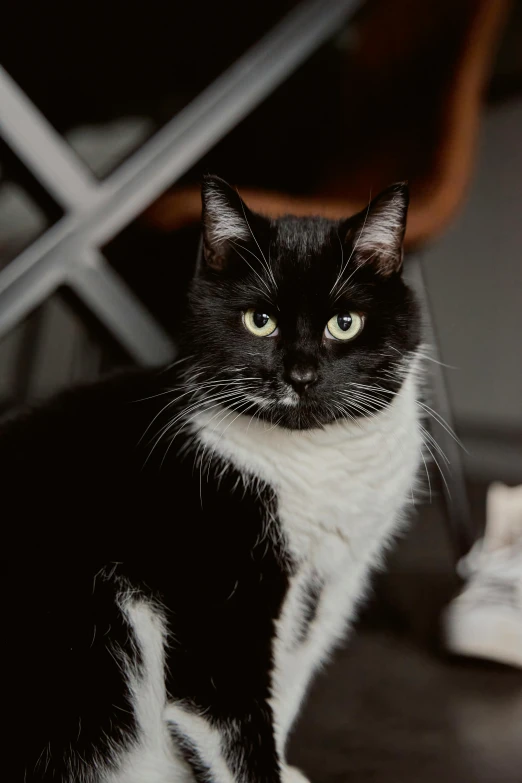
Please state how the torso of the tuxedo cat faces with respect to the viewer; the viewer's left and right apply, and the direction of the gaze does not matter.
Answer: facing the viewer and to the right of the viewer
